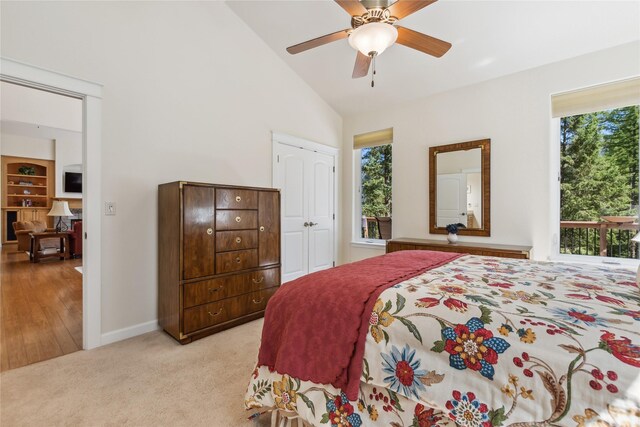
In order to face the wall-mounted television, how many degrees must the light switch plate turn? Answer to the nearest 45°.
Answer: approximately 180°

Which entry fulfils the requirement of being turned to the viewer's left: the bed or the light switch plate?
the bed

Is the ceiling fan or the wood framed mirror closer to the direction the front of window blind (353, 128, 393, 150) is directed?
the ceiling fan

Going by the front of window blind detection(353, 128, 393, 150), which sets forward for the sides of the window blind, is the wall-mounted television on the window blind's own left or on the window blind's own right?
on the window blind's own right

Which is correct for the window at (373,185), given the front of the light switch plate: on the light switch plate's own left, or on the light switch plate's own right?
on the light switch plate's own left

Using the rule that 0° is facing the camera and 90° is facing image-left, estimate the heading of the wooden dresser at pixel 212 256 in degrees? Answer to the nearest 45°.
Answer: approximately 315°

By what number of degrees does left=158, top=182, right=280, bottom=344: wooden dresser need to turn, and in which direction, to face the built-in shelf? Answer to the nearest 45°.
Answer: approximately 180°

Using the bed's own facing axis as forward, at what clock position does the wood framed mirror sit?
The wood framed mirror is roughly at 3 o'clock from the bed.

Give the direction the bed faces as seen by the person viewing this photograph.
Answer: facing to the left of the viewer
